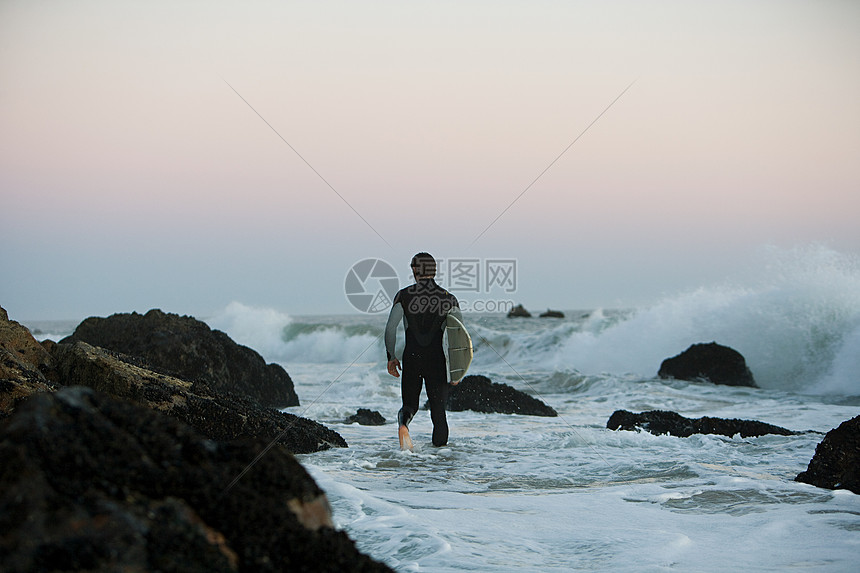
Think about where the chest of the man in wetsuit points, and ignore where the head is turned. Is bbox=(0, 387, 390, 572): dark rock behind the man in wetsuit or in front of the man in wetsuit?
behind

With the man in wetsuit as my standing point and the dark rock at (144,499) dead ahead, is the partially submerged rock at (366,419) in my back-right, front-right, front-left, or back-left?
back-right

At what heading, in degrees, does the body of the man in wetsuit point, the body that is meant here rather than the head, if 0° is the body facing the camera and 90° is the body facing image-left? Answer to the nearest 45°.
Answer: approximately 180°

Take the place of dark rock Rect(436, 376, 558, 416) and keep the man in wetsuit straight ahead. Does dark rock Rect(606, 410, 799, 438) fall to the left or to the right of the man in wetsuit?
left

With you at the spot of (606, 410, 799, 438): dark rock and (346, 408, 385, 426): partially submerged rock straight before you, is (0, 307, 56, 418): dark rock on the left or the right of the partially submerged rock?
left
